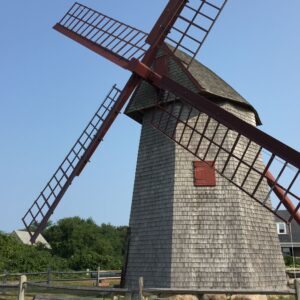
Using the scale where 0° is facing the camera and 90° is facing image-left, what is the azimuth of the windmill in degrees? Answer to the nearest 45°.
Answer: approximately 45°
